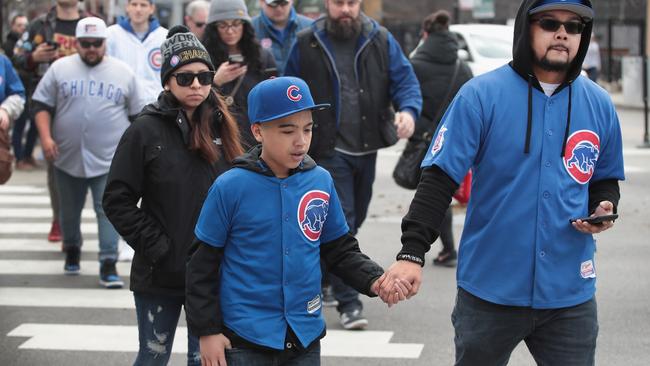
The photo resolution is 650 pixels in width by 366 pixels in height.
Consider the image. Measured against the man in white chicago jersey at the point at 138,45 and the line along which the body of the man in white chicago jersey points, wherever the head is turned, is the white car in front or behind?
behind

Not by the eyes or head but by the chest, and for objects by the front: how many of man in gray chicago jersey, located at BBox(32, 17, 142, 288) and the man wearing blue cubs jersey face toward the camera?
2

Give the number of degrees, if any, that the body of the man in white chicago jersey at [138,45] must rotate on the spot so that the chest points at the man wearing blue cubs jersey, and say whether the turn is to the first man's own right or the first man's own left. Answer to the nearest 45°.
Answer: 0° — they already face them

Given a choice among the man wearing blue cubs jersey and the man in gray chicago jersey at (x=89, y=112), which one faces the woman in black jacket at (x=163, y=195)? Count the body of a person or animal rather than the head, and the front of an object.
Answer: the man in gray chicago jersey

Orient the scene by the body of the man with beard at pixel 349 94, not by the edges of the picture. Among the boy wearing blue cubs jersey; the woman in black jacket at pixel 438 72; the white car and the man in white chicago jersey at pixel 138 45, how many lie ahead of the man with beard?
1

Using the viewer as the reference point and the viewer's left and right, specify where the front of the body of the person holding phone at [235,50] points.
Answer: facing the viewer

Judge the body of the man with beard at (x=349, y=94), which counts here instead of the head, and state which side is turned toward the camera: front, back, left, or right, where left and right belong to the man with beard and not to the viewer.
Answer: front

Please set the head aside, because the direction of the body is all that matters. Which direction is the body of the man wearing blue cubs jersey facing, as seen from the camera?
toward the camera

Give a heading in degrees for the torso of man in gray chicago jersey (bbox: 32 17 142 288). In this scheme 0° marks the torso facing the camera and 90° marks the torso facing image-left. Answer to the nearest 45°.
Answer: approximately 0°

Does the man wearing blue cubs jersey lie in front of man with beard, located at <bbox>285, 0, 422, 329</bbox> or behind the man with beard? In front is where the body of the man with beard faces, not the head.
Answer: in front

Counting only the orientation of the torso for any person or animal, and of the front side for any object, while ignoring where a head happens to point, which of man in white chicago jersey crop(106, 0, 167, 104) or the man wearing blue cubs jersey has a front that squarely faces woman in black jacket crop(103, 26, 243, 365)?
the man in white chicago jersey

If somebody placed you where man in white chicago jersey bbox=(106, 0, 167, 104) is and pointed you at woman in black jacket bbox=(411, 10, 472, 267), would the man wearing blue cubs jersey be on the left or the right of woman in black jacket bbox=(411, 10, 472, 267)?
right

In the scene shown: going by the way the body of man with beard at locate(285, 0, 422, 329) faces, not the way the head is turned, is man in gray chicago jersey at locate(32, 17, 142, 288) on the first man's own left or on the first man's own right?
on the first man's own right
